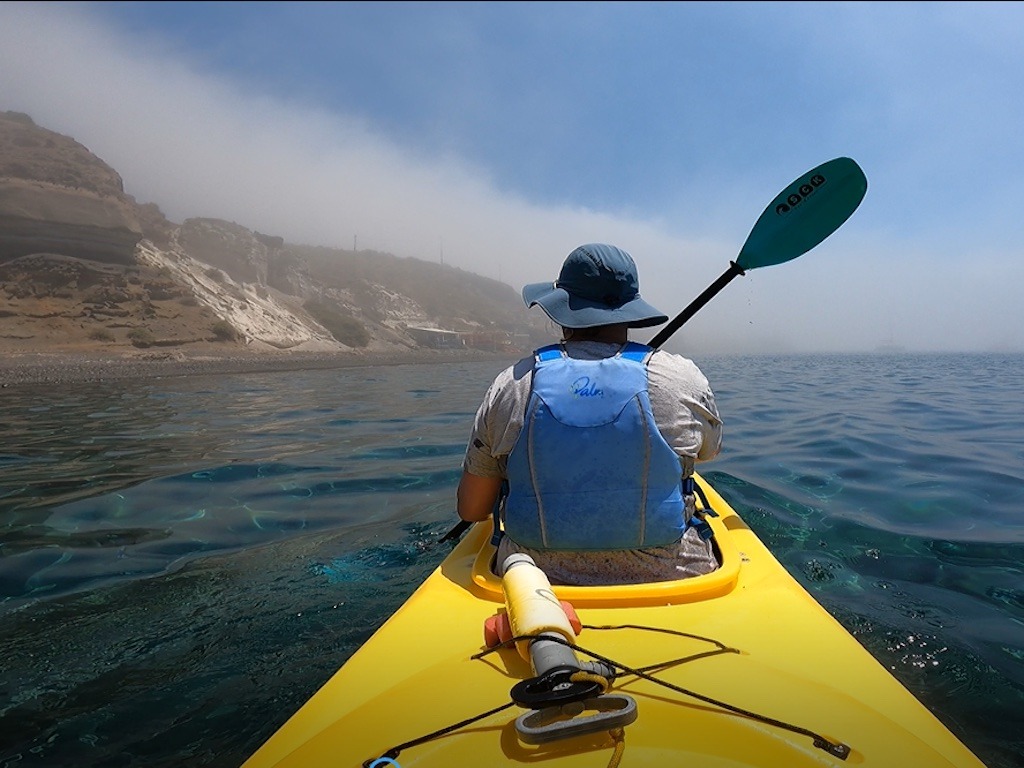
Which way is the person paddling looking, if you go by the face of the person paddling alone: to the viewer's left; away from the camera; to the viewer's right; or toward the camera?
away from the camera

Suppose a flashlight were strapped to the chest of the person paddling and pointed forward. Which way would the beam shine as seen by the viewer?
away from the camera

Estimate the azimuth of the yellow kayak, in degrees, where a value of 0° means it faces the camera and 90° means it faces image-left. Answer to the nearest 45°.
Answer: approximately 180°

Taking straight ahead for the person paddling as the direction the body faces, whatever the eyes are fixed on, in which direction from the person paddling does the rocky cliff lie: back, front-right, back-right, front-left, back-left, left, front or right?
front-left

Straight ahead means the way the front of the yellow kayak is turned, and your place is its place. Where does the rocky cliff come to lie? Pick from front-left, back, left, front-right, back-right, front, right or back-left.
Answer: front-left
